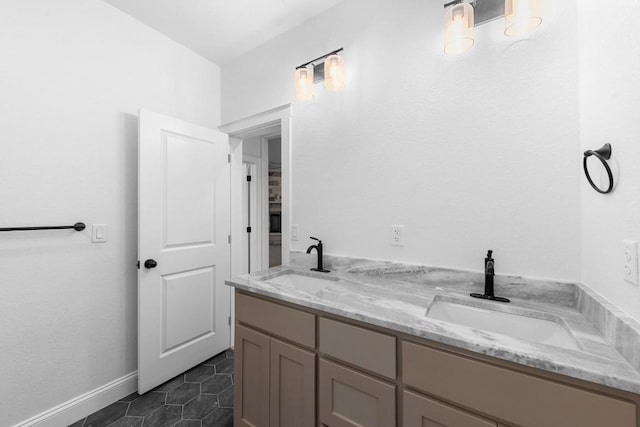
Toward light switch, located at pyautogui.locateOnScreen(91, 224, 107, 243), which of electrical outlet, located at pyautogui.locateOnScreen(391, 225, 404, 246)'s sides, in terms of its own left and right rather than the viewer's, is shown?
right

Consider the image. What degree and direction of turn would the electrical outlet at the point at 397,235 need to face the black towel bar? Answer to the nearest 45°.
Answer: approximately 90° to its right

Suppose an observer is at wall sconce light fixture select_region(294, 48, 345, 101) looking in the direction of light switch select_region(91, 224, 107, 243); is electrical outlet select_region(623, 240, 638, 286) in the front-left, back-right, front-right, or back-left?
back-left

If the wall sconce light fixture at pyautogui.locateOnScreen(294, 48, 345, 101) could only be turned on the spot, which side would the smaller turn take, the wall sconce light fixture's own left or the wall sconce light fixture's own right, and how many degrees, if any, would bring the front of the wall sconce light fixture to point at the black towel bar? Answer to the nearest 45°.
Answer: approximately 45° to the wall sconce light fixture's own right

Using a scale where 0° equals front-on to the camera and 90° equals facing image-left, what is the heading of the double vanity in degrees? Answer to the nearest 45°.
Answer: approximately 45°

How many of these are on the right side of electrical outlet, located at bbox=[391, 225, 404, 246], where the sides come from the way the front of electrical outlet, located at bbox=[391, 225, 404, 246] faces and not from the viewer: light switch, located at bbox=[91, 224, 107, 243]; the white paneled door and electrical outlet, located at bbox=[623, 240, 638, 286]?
2

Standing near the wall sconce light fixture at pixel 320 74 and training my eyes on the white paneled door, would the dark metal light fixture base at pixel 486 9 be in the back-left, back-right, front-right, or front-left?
back-left

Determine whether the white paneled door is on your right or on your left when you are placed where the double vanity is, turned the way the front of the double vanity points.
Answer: on your right
